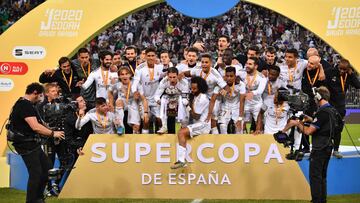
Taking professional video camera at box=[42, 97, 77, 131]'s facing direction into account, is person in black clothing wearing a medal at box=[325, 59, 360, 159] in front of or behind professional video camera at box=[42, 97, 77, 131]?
in front

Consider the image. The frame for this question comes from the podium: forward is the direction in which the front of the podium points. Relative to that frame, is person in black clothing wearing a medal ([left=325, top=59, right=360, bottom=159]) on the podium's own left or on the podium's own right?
on the podium's own left

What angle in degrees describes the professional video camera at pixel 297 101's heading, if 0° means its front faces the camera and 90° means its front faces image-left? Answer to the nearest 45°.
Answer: approximately 90°

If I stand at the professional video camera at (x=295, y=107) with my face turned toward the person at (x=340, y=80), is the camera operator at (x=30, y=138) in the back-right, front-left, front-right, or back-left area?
back-left

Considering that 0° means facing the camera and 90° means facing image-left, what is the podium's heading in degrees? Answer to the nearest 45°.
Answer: approximately 0°

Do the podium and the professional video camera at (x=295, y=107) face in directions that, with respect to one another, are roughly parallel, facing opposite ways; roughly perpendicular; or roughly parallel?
roughly perpendicular

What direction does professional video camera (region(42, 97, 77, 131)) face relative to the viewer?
to the viewer's right

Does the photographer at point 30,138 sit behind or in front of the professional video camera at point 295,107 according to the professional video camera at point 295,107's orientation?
in front

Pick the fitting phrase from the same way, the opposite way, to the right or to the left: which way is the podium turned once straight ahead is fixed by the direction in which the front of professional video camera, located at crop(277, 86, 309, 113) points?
to the left

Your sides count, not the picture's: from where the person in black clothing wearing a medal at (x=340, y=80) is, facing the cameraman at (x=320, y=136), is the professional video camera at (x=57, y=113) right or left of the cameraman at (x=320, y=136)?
right

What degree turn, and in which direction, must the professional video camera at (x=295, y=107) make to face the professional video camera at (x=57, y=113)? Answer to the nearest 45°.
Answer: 0° — it already faces it
